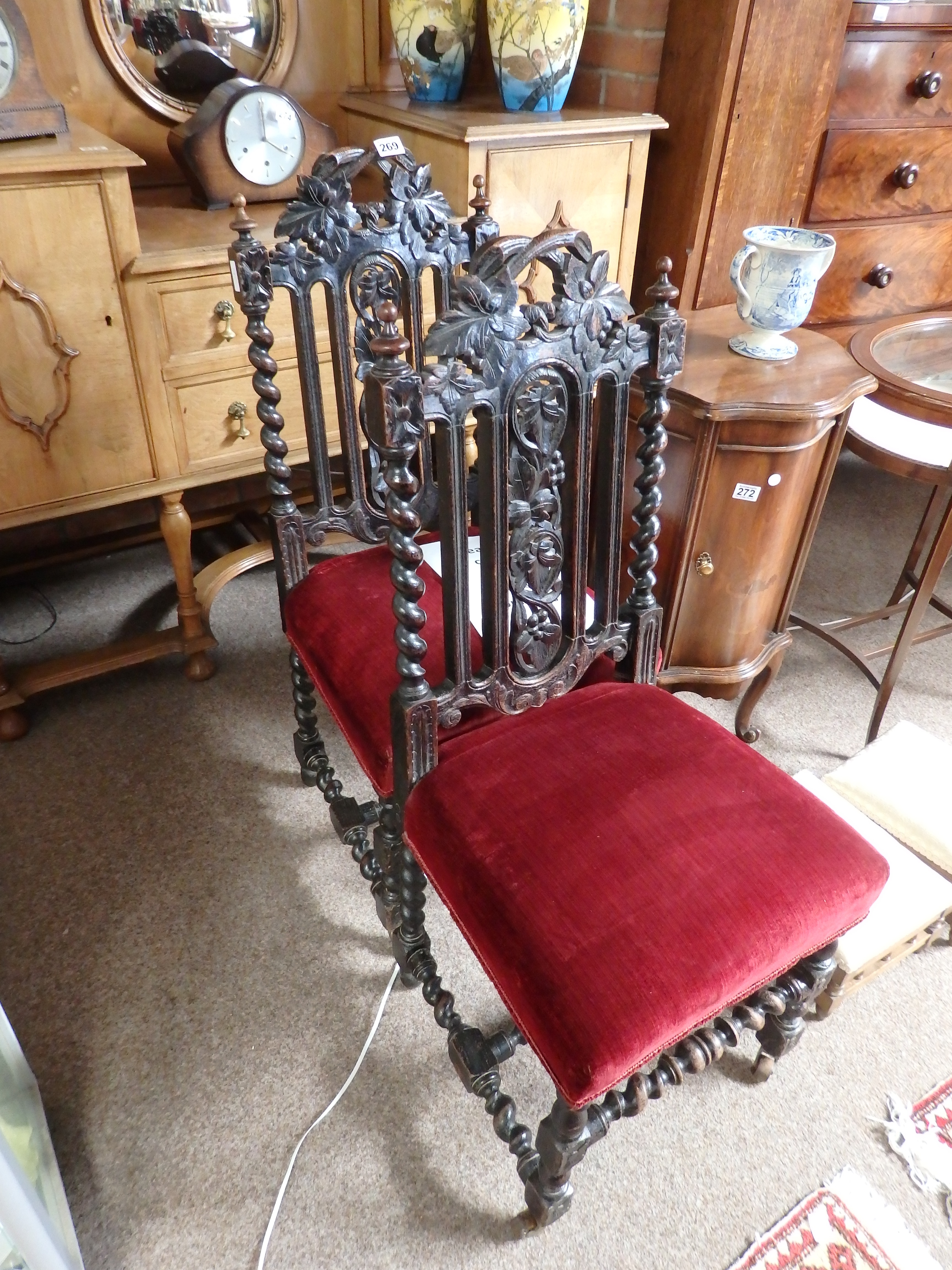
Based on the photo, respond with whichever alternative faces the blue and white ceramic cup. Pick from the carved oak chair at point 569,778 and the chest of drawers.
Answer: the chest of drawers

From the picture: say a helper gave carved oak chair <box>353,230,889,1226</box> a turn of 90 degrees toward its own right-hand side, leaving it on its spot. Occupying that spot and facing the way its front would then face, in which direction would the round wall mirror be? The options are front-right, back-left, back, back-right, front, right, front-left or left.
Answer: right

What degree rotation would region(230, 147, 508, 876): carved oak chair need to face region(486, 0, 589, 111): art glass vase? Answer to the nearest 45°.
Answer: approximately 90° to its left

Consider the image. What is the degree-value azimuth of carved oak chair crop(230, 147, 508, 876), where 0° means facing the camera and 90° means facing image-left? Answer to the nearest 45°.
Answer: approximately 315°

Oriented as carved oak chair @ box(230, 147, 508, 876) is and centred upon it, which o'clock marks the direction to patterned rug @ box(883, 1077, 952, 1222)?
The patterned rug is roughly at 12 o'clock from the carved oak chair.

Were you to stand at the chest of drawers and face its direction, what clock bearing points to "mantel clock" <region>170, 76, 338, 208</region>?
The mantel clock is roughly at 2 o'clock from the chest of drawers.

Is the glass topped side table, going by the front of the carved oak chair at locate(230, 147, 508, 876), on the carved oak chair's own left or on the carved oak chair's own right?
on the carved oak chair's own left

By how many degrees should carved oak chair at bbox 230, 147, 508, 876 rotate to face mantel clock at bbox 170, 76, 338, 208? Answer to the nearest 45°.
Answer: approximately 135° to its left

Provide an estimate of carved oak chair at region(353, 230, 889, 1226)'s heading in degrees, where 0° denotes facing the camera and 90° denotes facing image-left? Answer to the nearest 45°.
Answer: approximately 315°

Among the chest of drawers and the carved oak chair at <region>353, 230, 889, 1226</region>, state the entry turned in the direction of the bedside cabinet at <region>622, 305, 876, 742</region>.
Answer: the chest of drawers

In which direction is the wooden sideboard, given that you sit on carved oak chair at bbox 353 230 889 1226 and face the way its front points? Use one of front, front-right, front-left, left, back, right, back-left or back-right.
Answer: back

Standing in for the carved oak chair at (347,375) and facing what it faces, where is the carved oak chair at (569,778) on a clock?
the carved oak chair at (569,778) is roughly at 1 o'clock from the carved oak chair at (347,375).
